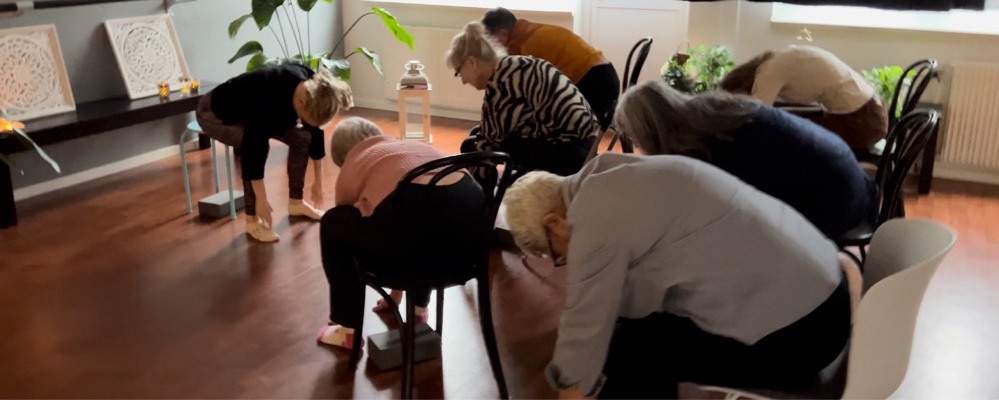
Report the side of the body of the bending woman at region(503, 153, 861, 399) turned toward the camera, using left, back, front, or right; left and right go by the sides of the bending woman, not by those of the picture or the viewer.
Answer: left

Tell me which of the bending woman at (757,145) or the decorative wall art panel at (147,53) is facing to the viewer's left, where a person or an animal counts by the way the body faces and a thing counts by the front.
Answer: the bending woman

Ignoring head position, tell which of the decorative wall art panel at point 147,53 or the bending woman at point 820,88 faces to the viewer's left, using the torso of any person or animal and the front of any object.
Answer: the bending woman

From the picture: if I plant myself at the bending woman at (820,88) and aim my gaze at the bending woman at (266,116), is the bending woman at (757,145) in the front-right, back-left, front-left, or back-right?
front-left

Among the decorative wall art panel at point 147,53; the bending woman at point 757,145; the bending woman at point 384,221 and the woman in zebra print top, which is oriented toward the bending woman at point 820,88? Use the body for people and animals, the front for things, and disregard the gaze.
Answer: the decorative wall art panel

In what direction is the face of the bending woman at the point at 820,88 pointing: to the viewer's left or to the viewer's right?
to the viewer's left

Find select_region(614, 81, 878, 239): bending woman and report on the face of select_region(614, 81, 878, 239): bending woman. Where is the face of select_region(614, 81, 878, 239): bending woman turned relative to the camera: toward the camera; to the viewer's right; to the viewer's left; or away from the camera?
to the viewer's left

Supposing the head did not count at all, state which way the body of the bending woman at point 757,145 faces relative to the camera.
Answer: to the viewer's left

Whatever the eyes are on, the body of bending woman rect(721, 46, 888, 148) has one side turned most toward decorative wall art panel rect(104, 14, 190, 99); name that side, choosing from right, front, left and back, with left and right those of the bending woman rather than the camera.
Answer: front

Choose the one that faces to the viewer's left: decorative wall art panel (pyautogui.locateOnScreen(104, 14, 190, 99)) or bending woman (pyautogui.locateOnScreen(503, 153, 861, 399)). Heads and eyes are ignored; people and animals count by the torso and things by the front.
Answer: the bending woman

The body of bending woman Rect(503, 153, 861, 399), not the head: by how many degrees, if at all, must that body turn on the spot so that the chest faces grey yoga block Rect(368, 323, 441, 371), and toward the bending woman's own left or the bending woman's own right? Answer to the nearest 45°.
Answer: approximately 45° to the bending woman's own right

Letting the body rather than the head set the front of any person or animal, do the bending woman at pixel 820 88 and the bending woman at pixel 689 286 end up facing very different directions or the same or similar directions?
same or similar directions

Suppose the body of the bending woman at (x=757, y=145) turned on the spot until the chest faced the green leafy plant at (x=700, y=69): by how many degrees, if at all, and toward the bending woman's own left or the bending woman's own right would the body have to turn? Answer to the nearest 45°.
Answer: approximately 90° to the bending woman's own right

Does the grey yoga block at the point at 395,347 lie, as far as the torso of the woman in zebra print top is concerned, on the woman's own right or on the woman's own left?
on the woman's own left

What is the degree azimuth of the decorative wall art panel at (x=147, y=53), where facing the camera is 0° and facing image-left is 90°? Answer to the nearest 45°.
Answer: approximately 315°

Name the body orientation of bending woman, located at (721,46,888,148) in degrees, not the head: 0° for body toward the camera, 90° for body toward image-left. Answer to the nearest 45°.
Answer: approximately 90°
